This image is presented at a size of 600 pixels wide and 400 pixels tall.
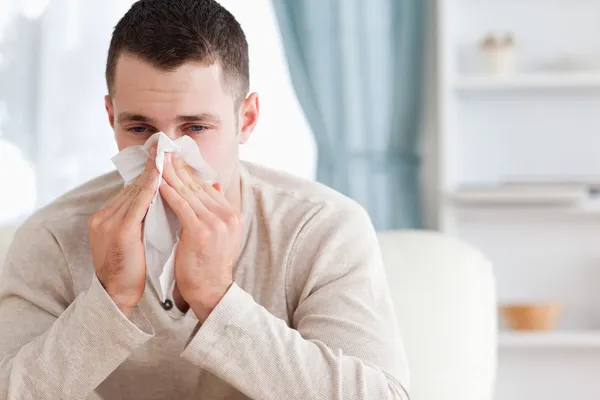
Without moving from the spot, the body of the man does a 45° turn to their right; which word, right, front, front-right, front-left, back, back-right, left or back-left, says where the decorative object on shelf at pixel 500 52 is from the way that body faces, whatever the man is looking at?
back

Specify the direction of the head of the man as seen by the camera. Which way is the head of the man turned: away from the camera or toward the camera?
toward the camera

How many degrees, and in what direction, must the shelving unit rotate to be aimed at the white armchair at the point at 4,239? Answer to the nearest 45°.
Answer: approximately 45° to its right

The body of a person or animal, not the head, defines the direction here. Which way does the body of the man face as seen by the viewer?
toward the camera

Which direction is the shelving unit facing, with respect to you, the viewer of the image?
facing the viewer

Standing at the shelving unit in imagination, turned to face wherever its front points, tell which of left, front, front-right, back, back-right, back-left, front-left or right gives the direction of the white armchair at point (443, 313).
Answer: front

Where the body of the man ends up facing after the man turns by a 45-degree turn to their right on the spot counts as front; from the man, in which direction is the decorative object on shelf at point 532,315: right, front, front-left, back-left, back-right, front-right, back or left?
back

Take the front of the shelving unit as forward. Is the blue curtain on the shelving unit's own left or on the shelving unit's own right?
on the shelving unit's own right

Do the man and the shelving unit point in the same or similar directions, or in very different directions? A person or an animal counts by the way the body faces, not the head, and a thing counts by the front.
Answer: same or similar directions
